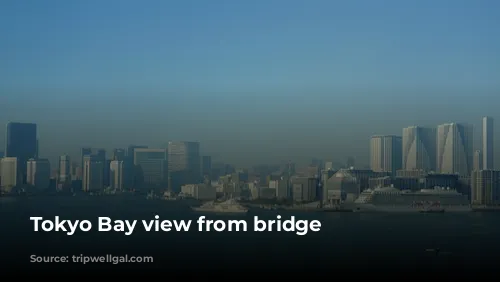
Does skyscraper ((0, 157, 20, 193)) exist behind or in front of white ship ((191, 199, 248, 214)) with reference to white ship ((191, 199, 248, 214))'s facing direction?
in front

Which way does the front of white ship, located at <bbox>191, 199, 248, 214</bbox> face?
to the viewer's left

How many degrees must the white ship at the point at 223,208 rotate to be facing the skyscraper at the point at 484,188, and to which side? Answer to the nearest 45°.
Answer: approximately 180°

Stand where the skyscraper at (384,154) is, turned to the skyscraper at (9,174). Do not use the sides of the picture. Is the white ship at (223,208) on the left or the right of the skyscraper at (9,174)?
left

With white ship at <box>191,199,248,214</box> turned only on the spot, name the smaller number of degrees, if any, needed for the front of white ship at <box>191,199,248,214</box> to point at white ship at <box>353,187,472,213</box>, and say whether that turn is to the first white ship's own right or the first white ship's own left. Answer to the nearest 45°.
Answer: approximately 180°
